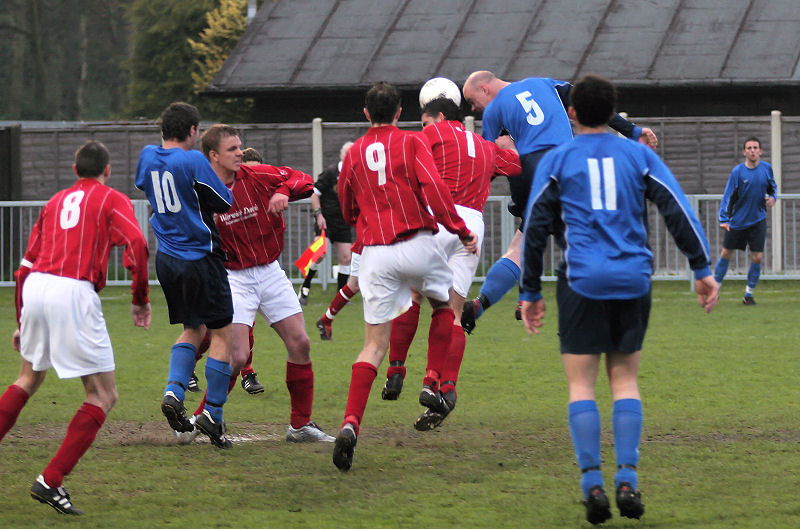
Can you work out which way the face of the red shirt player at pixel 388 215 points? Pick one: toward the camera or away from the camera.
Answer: away from the camera

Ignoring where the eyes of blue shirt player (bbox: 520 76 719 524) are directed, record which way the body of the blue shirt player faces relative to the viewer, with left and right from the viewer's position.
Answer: facing away from the viewer

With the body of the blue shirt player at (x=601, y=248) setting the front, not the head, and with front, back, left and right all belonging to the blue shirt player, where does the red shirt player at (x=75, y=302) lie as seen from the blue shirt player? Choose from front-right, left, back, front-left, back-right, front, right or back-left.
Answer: left

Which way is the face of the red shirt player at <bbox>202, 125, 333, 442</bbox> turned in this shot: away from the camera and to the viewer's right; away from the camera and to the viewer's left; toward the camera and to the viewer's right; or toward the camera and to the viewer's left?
toward the camera and to the viewer's right

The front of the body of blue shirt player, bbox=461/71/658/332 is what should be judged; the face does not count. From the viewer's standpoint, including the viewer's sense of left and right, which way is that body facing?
facing away from the viewer and to the left of the viewer

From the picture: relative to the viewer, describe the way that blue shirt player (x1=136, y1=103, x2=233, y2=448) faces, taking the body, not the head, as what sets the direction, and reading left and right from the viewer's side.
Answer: facing away from the viewer and to the right of the viewer

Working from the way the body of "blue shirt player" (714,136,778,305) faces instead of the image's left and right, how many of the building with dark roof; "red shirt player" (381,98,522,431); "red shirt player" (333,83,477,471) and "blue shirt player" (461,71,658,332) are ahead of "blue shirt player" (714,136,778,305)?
3

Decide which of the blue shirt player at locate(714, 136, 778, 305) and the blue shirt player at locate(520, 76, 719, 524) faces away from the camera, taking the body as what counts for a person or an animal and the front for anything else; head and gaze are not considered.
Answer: the blue shirt player at locate(520, 76, 719, 524)

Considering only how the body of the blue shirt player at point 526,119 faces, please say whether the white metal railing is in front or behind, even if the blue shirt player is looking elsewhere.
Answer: in front

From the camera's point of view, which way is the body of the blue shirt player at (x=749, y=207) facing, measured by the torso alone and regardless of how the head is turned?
toward the camera

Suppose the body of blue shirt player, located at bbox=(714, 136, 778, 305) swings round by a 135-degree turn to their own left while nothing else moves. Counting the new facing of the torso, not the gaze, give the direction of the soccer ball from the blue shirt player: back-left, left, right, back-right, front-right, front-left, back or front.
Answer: back-right

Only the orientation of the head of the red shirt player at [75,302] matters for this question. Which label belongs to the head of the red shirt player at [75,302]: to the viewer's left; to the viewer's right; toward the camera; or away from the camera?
away from the camera

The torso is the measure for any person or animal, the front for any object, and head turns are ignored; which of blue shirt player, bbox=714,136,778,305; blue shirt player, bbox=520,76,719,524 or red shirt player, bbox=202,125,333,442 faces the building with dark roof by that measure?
blue shirt player, bbox=520,76,719,524

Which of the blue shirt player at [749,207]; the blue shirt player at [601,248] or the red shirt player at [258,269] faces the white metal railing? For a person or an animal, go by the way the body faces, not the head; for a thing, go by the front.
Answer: the blue shirt player at [601,248]

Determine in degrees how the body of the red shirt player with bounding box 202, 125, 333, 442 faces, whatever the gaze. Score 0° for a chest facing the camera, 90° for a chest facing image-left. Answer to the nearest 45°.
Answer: approximately 0°

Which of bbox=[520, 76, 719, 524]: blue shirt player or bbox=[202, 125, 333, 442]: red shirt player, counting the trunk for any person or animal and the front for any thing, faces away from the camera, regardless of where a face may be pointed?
the blue shirt player

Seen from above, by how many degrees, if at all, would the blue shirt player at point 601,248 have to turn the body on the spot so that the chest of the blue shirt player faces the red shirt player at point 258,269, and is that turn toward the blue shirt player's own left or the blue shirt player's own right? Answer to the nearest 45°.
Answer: approximately 45° to the blue shirt player's own left

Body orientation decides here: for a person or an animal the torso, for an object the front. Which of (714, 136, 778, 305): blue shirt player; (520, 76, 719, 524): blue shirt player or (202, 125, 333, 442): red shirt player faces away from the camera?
(520, 76, 719, 524): blue shirt player
